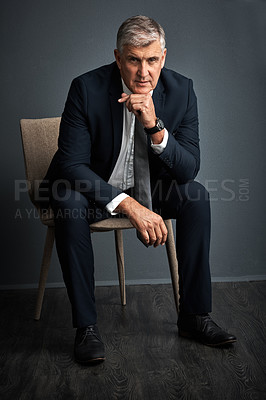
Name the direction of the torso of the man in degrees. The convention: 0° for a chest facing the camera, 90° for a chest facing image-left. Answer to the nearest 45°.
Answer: approximately 0°
